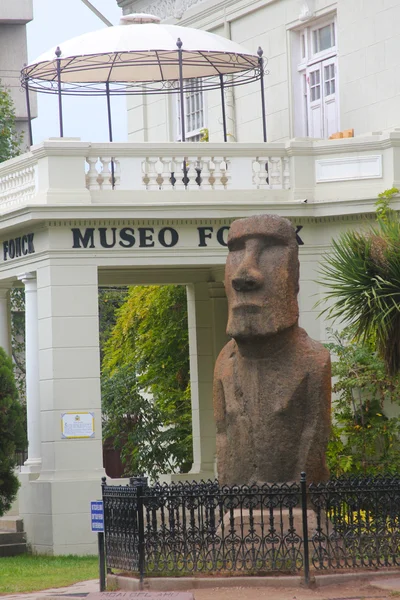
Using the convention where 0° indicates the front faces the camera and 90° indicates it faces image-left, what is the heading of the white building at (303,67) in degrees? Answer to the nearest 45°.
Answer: approximately 45°

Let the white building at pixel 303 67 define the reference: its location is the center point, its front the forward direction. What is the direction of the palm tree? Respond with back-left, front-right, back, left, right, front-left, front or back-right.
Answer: front-left

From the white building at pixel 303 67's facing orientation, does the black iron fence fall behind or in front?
in front
